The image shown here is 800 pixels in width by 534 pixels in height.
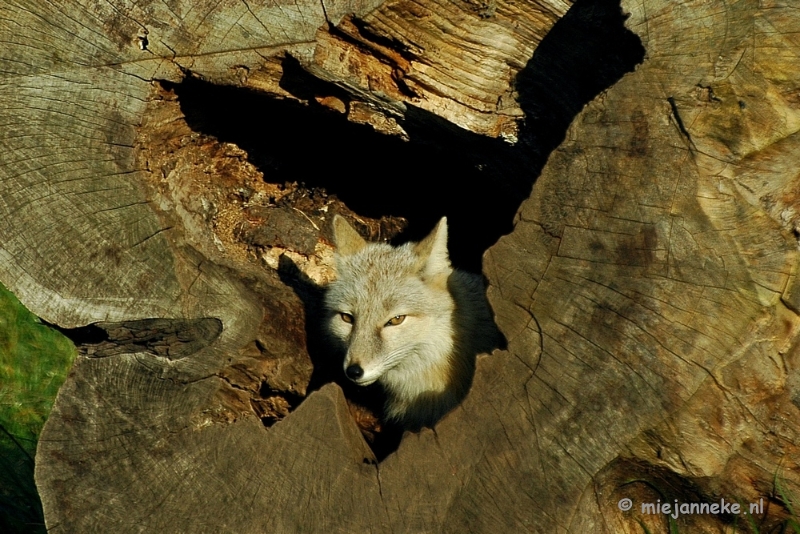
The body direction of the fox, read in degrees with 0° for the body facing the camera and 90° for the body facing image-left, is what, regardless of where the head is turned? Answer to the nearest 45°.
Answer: approximately 45°
